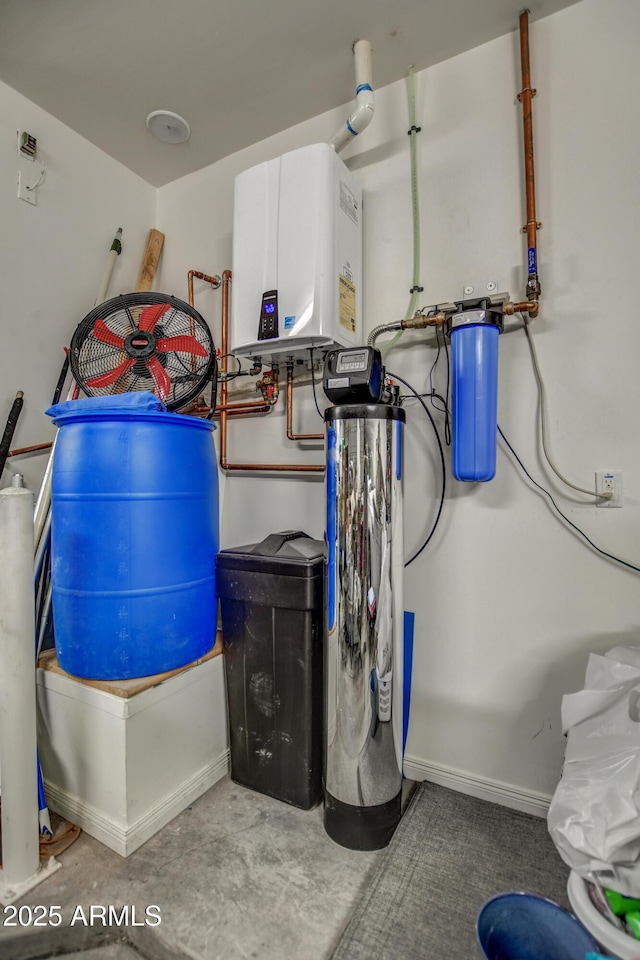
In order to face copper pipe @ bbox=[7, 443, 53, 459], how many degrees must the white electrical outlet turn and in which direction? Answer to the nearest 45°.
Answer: approximately 90° to its right

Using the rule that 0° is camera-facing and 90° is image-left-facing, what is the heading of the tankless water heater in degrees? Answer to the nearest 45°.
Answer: approximately 45°

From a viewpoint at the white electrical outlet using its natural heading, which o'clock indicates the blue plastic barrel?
The blue plastic barrel is roughly at 2 o'clock from the white electrical outlet.

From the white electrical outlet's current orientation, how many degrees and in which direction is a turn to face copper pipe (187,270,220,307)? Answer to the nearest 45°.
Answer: approximately 90° to its right

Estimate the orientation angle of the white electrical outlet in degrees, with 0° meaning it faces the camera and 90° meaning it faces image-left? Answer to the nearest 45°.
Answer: approximately 0°

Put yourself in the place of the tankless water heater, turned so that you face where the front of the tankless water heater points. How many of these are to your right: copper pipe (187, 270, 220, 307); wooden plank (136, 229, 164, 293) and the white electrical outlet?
2

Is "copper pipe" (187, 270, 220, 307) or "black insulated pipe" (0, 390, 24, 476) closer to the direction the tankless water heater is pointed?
the black insulated pipe
